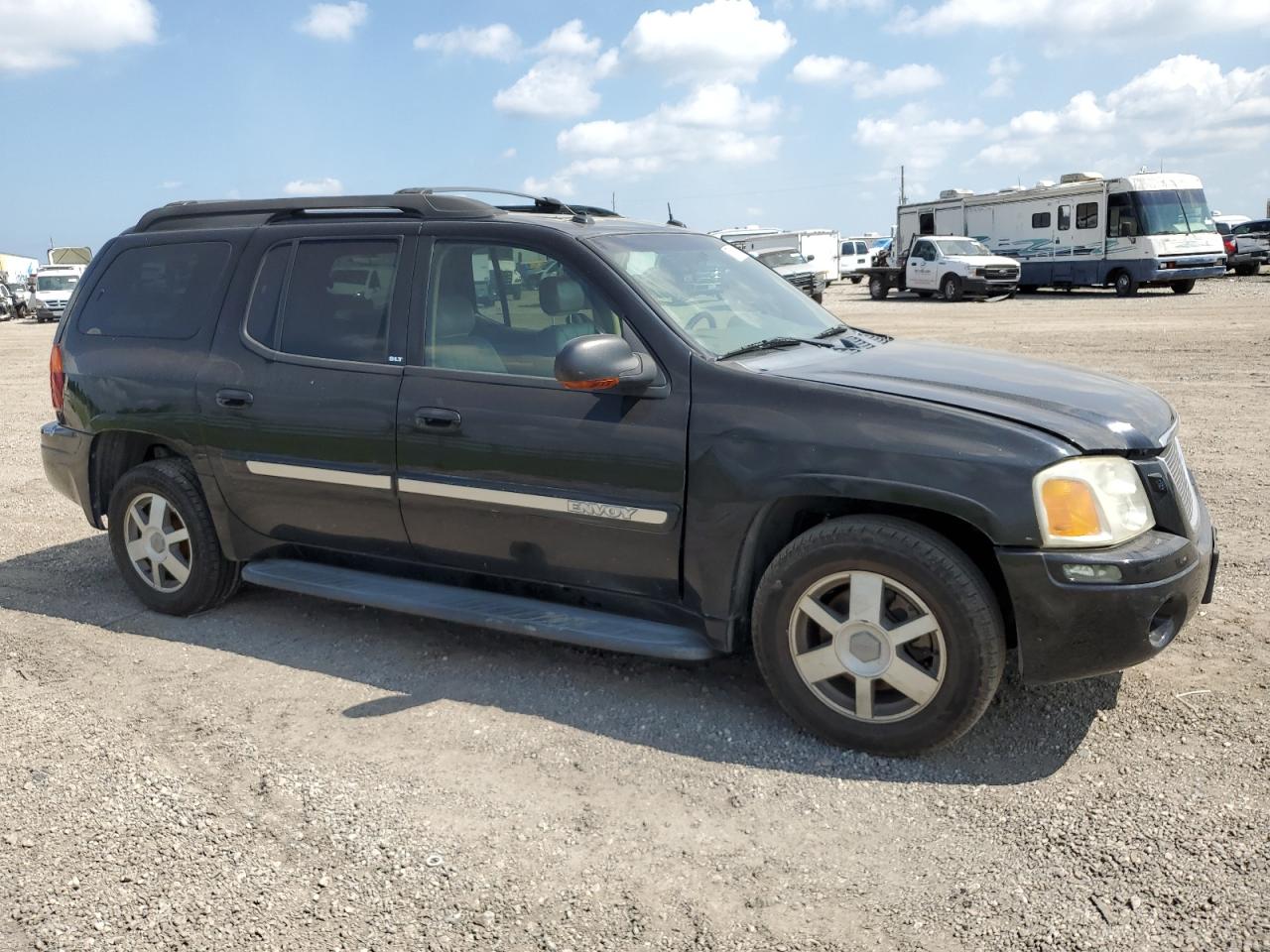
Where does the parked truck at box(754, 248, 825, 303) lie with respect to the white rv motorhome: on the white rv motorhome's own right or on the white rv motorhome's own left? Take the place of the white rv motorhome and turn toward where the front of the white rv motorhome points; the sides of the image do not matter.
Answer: on the white rv motorhome's own right

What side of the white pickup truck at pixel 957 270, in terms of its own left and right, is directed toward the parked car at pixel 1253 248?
left

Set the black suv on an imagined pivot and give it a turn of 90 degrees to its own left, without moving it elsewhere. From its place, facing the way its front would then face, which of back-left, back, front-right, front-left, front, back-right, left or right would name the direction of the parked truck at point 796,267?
front-left

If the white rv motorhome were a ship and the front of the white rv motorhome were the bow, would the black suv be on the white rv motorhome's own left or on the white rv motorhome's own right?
on the white rv motorhome's own right

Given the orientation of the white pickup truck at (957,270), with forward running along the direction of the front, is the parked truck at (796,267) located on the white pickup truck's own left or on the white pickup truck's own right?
on the white pickup truck's own right

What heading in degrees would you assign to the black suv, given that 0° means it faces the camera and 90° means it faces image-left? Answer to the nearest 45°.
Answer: approximately 315°
